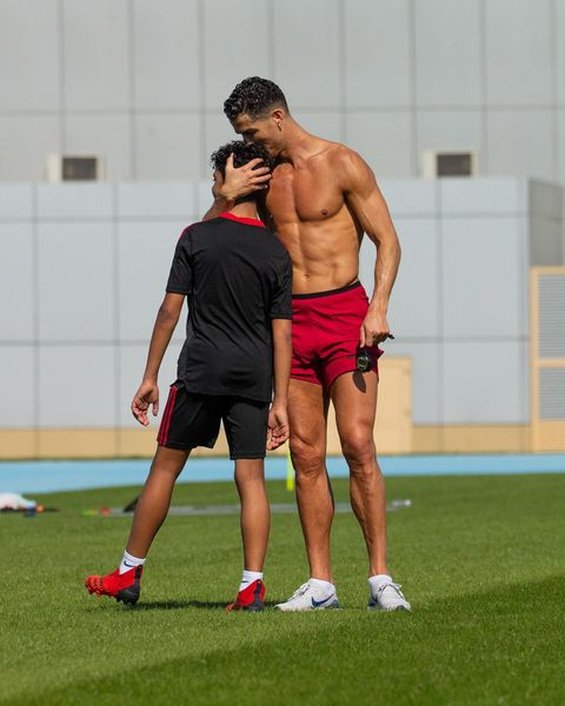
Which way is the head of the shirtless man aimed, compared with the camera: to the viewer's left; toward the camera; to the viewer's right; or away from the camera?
to the viewer's left

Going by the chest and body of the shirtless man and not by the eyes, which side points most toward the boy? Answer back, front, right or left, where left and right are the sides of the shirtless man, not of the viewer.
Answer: front

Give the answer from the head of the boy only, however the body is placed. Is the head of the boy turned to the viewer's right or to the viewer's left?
to the viewer's right

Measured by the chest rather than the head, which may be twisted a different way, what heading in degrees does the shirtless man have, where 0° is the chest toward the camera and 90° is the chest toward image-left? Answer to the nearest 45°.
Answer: approximately 45°
